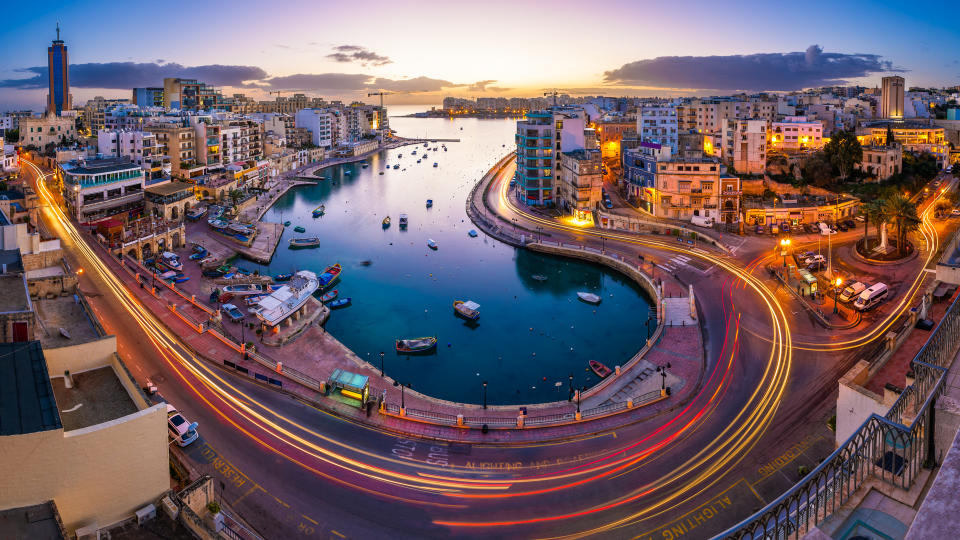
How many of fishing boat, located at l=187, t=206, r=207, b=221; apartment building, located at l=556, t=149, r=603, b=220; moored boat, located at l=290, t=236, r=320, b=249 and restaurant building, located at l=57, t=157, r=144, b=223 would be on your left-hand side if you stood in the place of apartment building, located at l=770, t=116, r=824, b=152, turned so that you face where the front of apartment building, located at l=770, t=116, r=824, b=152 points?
0

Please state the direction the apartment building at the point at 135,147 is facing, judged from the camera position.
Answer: facing the viewer and to the right of the viewer

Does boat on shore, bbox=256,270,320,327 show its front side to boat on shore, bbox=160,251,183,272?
no

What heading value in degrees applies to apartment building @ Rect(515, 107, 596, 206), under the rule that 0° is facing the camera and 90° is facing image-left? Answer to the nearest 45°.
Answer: approximately 45°

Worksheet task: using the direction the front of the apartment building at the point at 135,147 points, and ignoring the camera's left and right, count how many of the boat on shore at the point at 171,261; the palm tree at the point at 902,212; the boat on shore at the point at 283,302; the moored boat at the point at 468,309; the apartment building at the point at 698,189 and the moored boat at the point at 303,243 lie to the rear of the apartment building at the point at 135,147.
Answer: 0

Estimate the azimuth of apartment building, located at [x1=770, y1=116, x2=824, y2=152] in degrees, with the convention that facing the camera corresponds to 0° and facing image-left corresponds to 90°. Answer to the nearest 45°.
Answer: approximately 0°

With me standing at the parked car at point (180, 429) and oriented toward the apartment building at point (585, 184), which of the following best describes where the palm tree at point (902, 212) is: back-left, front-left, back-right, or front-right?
front-right

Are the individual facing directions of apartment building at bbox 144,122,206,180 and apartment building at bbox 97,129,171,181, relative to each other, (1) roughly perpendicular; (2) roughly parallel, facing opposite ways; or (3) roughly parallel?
roughly parallel

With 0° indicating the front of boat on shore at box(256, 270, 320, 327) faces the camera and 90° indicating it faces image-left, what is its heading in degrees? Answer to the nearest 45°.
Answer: approximately 225°

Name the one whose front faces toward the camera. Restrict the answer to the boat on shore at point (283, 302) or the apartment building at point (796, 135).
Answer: the apartment building

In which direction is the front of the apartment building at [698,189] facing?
toward the camera

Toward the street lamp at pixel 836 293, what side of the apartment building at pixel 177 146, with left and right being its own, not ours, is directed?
front

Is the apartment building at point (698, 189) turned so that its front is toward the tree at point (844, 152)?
no
